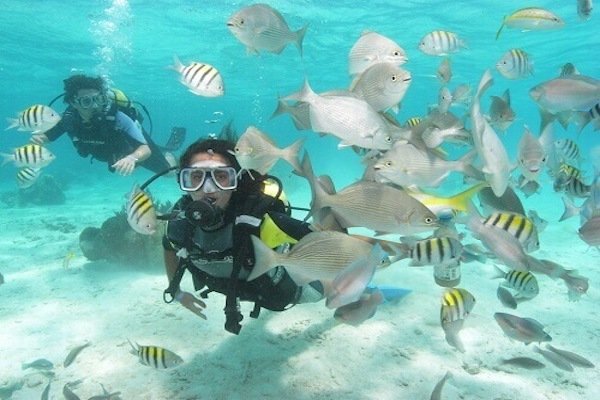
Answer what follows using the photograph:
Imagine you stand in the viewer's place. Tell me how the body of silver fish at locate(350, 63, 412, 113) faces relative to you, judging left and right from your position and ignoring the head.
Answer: facing to the right of the viewer

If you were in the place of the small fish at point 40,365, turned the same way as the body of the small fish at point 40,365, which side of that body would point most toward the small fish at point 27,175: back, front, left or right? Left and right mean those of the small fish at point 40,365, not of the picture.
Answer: left

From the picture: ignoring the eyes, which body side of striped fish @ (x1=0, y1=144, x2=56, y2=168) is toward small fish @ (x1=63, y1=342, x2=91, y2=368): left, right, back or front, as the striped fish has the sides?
right

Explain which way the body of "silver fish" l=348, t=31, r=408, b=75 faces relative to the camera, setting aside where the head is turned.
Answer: to the viewer's right

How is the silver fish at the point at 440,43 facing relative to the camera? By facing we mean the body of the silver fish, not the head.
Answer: to the viewer's left

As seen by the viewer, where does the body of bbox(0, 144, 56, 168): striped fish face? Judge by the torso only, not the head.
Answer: to the viewer's right

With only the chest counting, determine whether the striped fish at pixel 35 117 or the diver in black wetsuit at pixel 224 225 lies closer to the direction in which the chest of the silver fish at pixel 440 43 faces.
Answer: the striped fish
